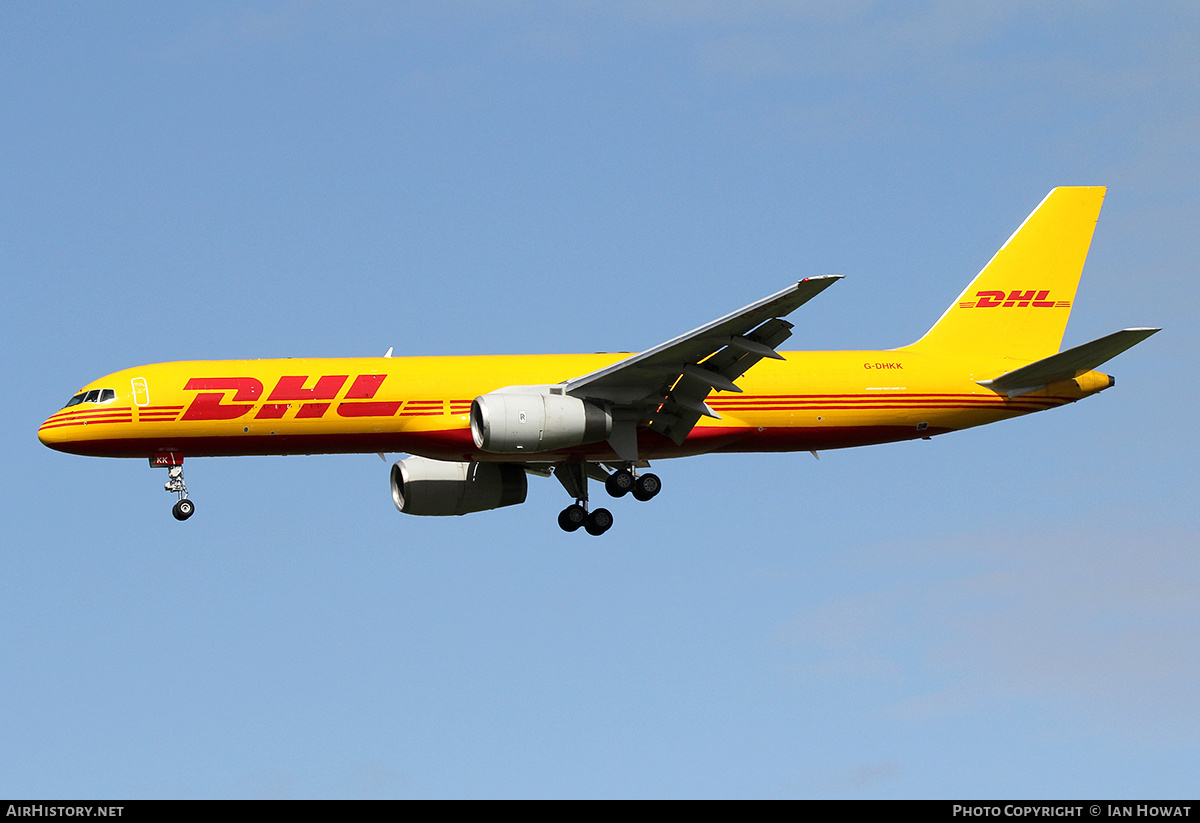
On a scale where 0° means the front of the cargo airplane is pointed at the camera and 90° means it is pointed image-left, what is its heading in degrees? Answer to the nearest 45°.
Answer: approximately 90°
